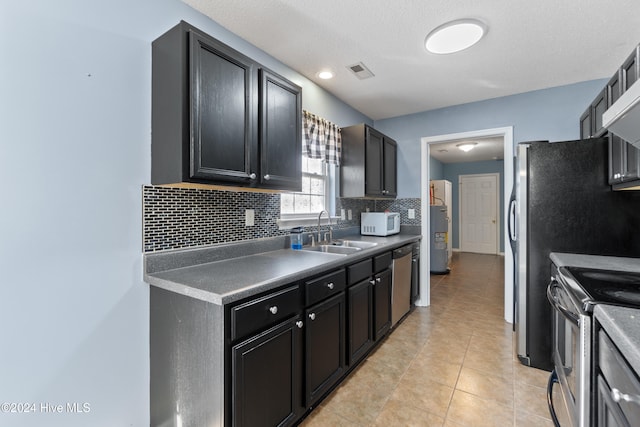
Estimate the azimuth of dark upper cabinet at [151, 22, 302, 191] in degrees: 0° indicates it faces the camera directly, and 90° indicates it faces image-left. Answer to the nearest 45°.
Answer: approximately 315°

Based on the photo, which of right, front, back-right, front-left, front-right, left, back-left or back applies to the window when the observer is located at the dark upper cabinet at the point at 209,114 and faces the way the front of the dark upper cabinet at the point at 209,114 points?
left

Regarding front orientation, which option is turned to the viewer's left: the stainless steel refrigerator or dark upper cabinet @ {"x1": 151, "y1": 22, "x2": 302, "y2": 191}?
the stainless steel refrigerator

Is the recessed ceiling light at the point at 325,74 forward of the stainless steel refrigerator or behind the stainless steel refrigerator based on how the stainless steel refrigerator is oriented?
forward

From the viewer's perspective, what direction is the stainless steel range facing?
to the viewer's left

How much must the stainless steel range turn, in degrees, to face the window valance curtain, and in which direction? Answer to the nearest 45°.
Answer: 0° — it already faces it

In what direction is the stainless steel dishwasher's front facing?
to the viewer's right

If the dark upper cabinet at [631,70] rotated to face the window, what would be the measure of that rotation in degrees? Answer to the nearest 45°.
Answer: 0° — it already faces it

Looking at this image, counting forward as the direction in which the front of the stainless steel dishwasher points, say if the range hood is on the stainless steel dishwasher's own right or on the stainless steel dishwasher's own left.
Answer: on the stainless steel dishwasher's own right

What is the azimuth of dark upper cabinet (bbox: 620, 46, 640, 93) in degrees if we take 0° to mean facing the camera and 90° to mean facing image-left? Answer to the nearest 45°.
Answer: approximately 90°

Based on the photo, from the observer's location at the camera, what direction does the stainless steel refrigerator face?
facing to the left of the viewer

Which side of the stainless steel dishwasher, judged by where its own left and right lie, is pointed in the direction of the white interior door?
left

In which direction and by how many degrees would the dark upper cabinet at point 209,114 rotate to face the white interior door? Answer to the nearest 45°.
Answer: approximately 90° to its left

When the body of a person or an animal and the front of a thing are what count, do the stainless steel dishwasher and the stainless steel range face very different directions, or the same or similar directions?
very different directions

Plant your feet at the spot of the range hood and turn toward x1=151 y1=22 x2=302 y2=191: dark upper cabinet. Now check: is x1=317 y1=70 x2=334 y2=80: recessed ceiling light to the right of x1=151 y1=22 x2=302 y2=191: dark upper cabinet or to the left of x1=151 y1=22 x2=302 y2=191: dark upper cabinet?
right
